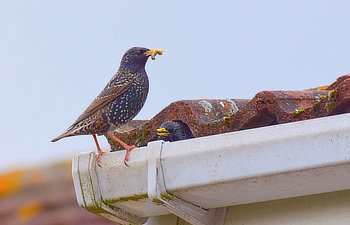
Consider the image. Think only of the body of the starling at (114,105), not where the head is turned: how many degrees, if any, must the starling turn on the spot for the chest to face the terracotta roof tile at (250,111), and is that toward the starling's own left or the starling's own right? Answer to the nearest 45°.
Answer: approximately 45° to the starling's own right

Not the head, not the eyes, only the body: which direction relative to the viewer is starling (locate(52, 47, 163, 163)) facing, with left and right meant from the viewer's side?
facing to the right of the viewer

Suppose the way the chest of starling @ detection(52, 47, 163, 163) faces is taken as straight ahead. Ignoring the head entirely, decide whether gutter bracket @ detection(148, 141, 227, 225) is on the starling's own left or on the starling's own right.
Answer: on the starling's own right
